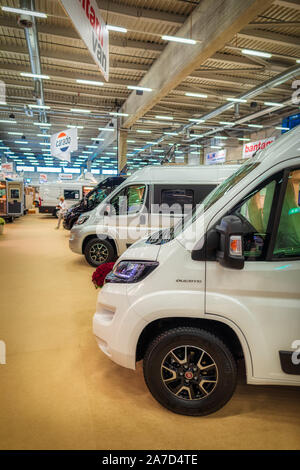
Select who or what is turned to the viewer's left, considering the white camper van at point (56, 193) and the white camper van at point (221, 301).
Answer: the white camper van at point (221, 301)

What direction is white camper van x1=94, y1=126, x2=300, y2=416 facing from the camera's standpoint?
to the viewer's left

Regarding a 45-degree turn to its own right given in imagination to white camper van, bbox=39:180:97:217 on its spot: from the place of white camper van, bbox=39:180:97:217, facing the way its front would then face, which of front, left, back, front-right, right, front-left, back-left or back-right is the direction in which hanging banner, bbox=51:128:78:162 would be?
right

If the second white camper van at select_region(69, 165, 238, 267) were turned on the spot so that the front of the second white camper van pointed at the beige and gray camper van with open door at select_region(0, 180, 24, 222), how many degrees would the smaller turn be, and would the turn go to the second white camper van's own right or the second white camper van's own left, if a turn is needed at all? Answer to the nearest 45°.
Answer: approximately 45° to the second white camper van's own right

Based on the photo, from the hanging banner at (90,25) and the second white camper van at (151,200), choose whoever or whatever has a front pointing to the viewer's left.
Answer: the second white camper van

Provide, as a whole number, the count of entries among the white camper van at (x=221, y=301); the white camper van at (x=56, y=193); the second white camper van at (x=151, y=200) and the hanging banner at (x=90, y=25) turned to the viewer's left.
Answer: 2

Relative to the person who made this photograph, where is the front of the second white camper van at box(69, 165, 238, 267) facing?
facing to the left of the viewer

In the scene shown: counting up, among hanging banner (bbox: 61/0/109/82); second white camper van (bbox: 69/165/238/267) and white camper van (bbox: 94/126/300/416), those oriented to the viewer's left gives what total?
2
